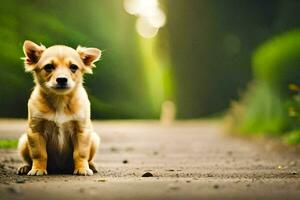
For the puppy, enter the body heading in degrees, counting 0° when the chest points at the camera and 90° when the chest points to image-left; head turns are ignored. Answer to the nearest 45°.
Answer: approximately 0°
